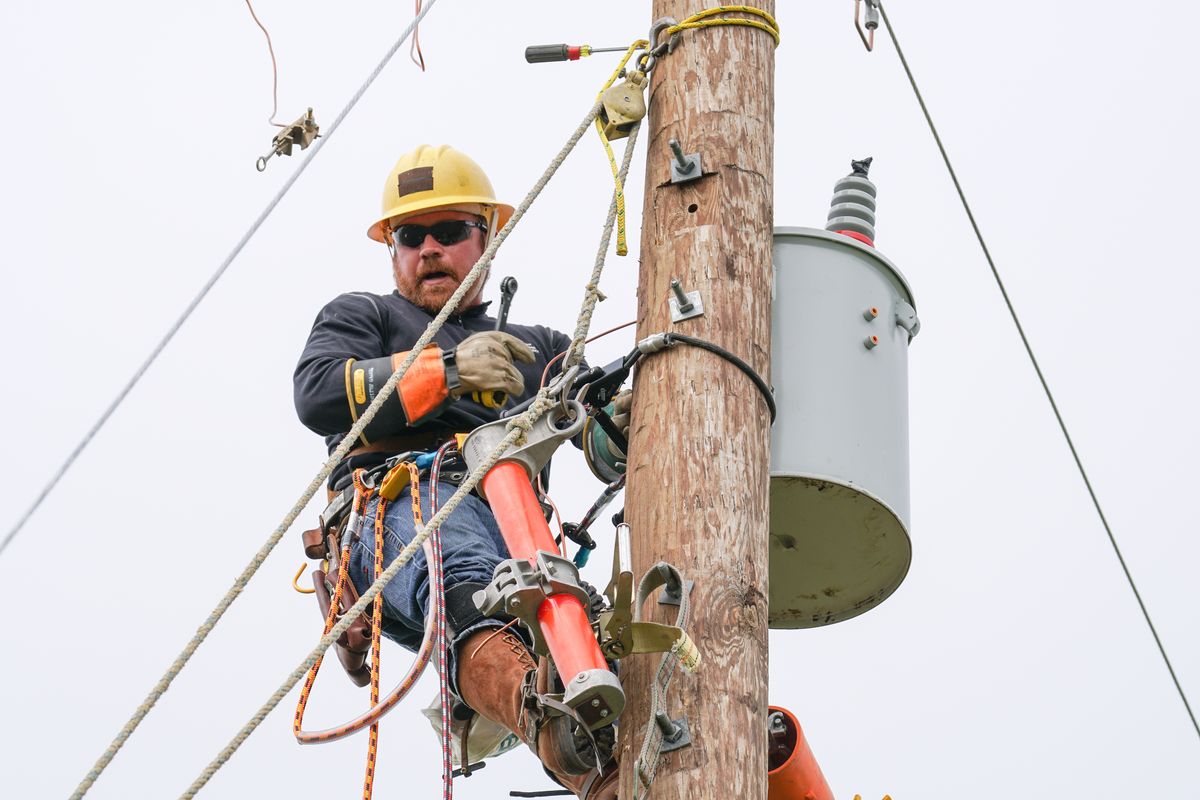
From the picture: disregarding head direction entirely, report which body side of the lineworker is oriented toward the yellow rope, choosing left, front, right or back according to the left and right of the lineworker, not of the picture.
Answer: front

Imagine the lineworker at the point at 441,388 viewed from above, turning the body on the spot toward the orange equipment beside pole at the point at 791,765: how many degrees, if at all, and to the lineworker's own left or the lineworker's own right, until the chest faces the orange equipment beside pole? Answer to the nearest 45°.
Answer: approximately 45° to the lineworker's own left

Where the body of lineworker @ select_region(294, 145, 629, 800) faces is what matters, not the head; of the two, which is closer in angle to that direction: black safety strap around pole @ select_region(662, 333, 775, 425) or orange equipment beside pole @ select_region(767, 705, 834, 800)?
the black safety strap around pole

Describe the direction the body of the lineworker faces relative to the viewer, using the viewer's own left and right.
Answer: facing the viewer and to the right of the viewer

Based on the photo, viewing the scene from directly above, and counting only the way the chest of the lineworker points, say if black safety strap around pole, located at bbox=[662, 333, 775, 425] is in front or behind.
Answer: in front
